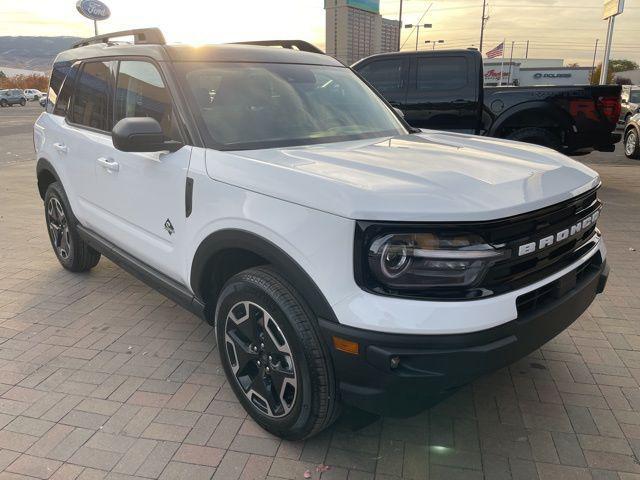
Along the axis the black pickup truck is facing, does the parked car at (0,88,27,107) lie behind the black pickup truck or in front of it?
in front

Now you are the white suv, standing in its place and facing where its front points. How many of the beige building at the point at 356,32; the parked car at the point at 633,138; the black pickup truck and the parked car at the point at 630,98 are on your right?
0

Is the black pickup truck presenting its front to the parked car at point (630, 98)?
no

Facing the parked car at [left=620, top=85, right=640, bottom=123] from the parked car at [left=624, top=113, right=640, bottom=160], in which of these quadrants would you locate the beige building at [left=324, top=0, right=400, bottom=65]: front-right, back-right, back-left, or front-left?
front-left

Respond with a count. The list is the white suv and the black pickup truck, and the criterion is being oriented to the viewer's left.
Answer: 1

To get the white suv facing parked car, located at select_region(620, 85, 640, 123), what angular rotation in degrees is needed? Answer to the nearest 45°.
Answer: approximately 90° to its left

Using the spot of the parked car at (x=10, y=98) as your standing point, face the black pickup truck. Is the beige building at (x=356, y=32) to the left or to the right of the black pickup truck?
left

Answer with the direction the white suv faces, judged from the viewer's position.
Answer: facing the viewer and to the right of the viewer

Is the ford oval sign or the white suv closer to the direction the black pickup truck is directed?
the ford oval sign

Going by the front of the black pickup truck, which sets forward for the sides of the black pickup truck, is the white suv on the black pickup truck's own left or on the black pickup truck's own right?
on the black pickup truck's own left

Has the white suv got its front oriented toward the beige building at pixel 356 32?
no

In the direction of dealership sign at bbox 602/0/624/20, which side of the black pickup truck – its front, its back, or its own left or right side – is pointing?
right

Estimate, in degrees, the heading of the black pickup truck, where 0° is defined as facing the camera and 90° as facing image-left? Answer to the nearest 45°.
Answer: approximately 90°

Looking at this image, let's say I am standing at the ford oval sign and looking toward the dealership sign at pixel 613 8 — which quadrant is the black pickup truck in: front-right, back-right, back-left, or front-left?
front-right

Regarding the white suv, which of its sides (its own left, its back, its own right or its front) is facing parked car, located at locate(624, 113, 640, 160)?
left

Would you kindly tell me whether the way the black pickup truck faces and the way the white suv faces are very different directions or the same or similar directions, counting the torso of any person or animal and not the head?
very different directions

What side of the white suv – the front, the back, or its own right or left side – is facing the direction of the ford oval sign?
back

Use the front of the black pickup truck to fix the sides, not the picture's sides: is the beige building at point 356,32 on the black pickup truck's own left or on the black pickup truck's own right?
on the black pickup truck's own right
